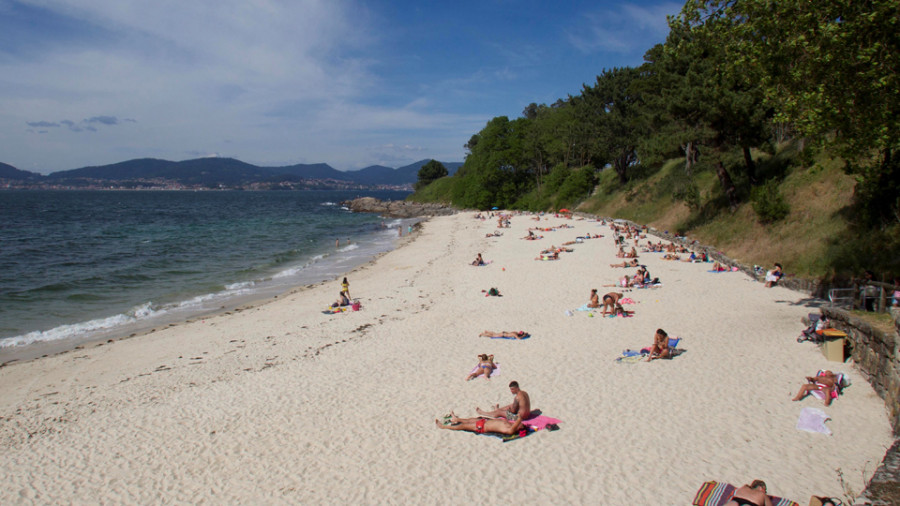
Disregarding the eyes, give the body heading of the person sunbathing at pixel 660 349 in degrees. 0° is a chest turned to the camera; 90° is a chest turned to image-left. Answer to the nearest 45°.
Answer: approximately 45°

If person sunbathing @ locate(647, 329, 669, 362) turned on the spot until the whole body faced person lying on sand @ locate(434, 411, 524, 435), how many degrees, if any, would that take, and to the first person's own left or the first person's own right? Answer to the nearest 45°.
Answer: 0° — they already face them

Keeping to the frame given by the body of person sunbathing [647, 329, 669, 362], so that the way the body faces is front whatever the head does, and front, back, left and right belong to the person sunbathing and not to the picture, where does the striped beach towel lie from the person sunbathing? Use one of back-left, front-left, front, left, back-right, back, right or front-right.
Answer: front-left

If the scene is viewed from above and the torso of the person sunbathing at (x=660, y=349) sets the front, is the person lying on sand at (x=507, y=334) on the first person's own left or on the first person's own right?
on the first person's own right
